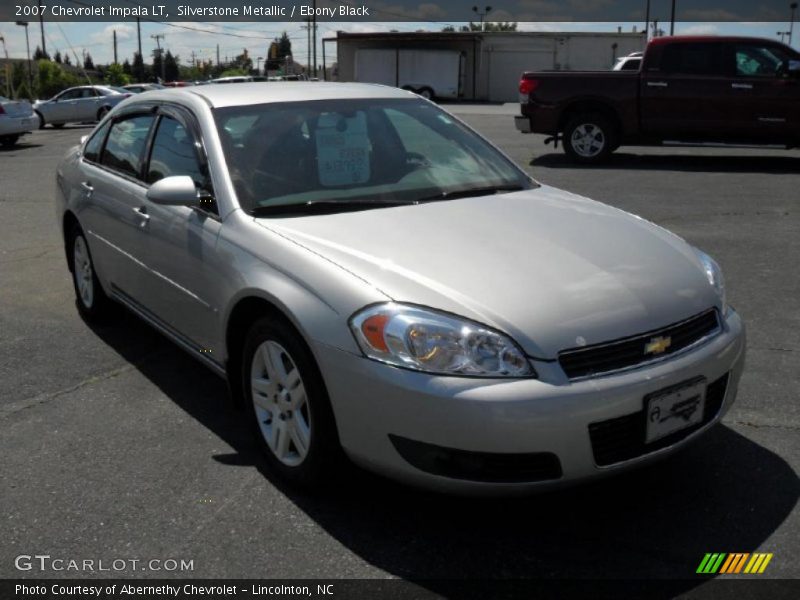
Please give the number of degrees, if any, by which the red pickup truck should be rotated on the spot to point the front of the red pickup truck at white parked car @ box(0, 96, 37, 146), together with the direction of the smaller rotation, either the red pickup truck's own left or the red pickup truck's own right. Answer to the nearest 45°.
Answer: approximately 180°

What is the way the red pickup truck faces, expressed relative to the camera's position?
facing to the right of the viewer

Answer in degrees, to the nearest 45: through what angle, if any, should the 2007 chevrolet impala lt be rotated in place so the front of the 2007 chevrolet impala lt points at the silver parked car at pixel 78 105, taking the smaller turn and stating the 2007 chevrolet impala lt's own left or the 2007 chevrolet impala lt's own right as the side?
approximately 135° to the 2007 chevrolet impala lt's own left

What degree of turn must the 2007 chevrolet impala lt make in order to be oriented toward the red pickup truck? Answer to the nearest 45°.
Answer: approximately 135° to its left

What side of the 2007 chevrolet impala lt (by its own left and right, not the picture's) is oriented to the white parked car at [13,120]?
back

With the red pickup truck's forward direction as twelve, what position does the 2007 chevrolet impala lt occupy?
The 2007 chevrolet impala lt is roughly at 3 o'clock from the red pickup truck.
